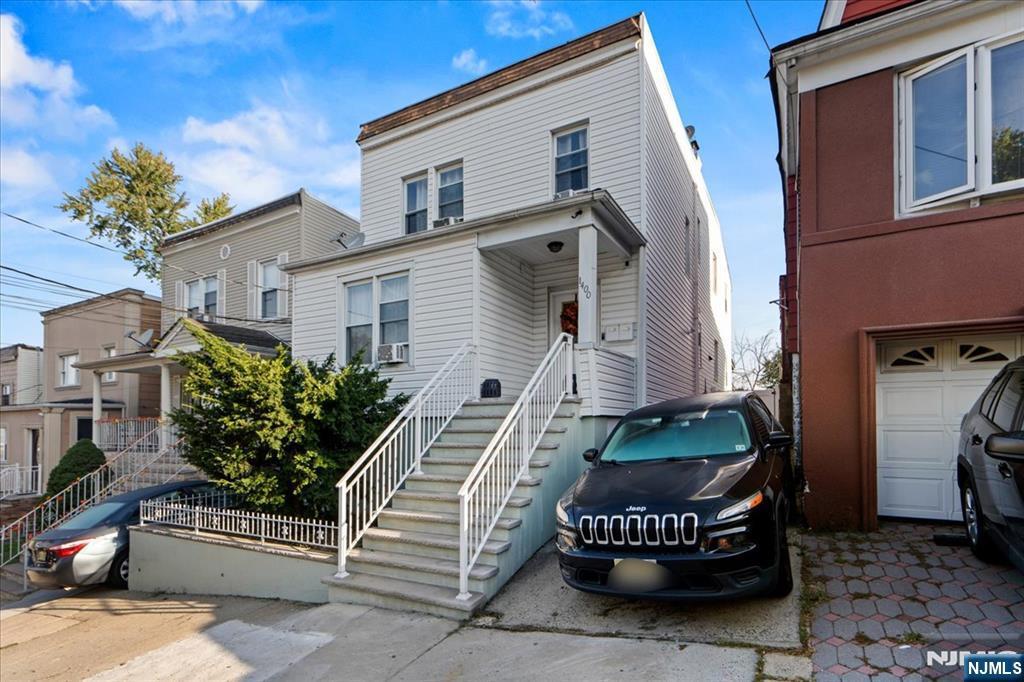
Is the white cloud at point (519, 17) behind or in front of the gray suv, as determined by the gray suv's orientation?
behind

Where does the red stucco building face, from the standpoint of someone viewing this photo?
facing the viewer and to the left of the viewer

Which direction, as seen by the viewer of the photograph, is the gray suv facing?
facing the viewer and to the right of the viewer

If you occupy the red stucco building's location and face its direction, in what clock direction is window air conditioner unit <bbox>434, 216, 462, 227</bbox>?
The window air conditioner unit is roughly at 2 o'clock from the red stucco building.

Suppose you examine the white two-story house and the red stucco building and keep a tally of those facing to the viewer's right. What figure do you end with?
0

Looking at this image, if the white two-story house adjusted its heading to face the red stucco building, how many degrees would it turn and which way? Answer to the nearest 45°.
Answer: approximately 90° to its left

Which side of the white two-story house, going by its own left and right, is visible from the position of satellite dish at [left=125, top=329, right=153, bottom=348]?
right
